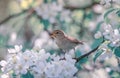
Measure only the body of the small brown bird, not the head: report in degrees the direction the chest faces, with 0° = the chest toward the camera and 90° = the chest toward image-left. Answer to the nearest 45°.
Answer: approximately 90°

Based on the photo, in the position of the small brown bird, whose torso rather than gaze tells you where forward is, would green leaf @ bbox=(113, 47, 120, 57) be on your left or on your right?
on your left
